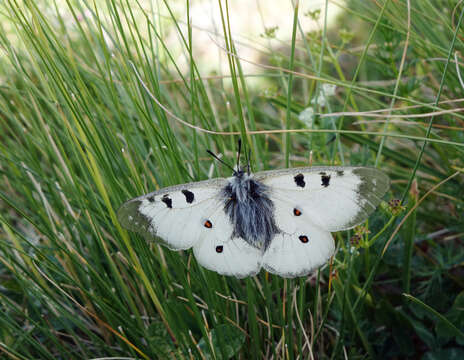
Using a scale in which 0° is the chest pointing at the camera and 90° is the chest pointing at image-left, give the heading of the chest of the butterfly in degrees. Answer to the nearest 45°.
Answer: approximately 180°
